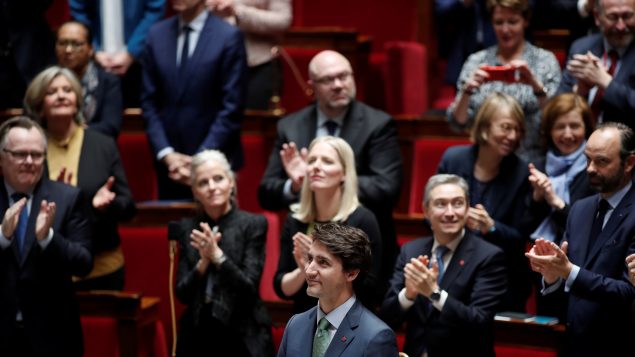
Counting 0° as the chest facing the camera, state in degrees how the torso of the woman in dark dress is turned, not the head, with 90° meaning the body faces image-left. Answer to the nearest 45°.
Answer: approximately 45°

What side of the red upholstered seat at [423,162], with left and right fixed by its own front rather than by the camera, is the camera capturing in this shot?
front

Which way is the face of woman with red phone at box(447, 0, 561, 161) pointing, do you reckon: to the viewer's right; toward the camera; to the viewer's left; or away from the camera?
toward the camera

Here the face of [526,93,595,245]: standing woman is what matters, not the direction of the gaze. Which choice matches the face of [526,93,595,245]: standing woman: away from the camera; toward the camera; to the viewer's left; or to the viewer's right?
toward the camera

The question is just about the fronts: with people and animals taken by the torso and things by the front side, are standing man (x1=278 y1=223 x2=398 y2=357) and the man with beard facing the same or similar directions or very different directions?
same or similar directions

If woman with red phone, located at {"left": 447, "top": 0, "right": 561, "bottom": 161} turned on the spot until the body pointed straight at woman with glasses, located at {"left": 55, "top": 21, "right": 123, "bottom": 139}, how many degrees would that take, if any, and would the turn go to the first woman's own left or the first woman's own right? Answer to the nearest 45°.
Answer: approximately 90° to the first woman's own right

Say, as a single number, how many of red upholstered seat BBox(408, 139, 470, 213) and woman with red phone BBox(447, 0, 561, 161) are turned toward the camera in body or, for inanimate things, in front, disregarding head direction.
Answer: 2

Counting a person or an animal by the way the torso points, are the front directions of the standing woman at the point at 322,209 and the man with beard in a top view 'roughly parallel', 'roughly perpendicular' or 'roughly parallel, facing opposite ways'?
roughly parallel

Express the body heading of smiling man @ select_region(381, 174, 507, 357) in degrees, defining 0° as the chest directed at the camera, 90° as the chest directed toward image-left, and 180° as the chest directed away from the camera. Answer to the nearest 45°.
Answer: approximately 45°

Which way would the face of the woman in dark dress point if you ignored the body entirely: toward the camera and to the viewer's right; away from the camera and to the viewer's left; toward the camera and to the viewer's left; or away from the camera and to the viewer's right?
toward the camera and to the viewer's right

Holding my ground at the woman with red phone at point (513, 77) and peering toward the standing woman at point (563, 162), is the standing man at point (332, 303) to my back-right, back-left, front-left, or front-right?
front-right

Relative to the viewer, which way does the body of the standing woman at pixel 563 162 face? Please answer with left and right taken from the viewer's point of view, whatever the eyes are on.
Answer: facing the viewer and to the left of the viewer

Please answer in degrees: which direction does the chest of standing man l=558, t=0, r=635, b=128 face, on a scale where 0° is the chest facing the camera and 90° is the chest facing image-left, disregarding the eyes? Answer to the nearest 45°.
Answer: approximately 45°

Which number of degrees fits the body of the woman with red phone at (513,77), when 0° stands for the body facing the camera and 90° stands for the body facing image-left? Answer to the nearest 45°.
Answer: approximately 0°

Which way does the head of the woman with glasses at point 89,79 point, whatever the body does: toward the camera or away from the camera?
toward the camera

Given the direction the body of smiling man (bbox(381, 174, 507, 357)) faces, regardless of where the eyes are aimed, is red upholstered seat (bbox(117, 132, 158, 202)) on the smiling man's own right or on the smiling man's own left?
on the smiling man's own right

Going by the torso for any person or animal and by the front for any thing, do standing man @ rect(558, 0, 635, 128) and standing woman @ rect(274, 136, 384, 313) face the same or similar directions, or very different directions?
same or similar directions
